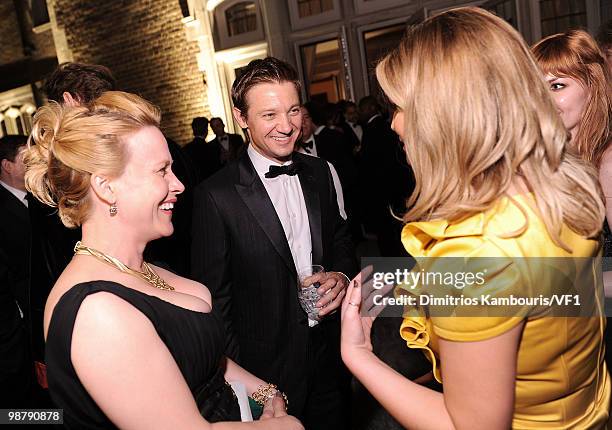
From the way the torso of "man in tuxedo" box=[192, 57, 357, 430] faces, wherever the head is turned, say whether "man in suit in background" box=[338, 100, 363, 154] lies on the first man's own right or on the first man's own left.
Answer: on the first man's own left

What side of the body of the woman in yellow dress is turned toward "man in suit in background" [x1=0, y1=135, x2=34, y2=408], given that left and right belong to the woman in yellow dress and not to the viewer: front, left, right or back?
front

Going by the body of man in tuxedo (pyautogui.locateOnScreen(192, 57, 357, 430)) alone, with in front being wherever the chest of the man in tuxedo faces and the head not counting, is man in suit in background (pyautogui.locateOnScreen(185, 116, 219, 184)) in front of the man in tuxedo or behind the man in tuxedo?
behind

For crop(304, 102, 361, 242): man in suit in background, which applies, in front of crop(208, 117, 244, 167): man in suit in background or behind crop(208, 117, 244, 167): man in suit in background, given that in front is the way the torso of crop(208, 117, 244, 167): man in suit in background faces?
in front

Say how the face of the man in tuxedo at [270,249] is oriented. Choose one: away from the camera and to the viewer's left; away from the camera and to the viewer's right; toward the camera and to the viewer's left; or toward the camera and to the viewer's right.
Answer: toward the camera and to the viewer's right

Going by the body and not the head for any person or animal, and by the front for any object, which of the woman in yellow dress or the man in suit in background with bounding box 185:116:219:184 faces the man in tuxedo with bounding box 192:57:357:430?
the woman in yellow dress

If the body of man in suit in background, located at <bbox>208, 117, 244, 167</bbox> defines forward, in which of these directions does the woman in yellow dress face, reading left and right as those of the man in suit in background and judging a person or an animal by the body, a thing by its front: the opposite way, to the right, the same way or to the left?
the opposite way

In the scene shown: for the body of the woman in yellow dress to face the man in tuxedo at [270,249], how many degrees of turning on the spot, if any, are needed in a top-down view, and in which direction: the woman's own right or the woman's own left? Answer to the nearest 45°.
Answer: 0° — they already face them

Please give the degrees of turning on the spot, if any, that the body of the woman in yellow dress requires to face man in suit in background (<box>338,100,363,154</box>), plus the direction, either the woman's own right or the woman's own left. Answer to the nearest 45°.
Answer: approximately 45° to the woman's own right

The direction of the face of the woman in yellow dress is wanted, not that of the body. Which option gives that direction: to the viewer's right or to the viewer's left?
to the viewer's left

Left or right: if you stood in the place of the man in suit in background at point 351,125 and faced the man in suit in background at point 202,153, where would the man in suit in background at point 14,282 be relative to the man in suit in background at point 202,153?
left

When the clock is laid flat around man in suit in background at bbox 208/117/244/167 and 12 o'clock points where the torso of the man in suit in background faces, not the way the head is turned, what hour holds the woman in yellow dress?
The woman in yellow dress is roughly at 12 o'clock from the man in suit in background.
